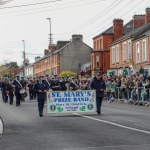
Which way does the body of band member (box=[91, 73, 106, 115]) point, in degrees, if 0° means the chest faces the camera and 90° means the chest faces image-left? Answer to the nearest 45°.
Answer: approximately 0°

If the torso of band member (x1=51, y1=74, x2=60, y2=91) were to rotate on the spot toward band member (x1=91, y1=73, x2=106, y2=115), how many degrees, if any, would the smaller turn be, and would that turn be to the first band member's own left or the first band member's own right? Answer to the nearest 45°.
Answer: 0° — they already face them

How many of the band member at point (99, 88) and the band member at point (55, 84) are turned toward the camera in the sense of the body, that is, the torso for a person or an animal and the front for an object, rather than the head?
2

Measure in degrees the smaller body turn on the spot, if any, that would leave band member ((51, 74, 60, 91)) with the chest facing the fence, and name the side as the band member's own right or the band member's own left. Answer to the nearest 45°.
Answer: approximately 90° to the band member's own left

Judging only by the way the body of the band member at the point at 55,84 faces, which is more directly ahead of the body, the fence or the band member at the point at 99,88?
the band member

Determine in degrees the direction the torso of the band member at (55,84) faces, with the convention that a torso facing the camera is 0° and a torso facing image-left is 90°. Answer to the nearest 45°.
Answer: approximately 0°

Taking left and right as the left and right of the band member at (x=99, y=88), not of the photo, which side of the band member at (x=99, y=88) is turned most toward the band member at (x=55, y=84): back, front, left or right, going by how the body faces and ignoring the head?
back
